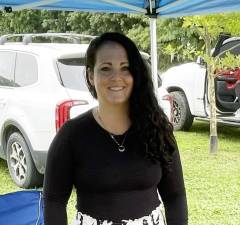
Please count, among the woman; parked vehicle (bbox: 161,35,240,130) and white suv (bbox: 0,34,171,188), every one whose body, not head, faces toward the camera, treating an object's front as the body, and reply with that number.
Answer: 1

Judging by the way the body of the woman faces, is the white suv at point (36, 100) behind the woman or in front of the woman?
behind

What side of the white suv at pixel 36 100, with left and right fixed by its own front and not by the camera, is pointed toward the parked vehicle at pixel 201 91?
right

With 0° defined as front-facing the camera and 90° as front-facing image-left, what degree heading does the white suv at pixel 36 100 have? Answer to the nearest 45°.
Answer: approximately 135°

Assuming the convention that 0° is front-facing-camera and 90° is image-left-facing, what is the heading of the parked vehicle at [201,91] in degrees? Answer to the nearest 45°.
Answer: approximately 135°

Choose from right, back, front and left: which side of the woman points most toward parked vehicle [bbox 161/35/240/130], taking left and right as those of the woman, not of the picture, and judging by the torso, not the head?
back

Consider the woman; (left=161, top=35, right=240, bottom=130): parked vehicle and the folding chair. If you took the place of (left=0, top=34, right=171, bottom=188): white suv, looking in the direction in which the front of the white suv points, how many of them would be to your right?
1

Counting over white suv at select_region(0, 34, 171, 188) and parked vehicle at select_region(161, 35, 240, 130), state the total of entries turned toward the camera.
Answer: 0
